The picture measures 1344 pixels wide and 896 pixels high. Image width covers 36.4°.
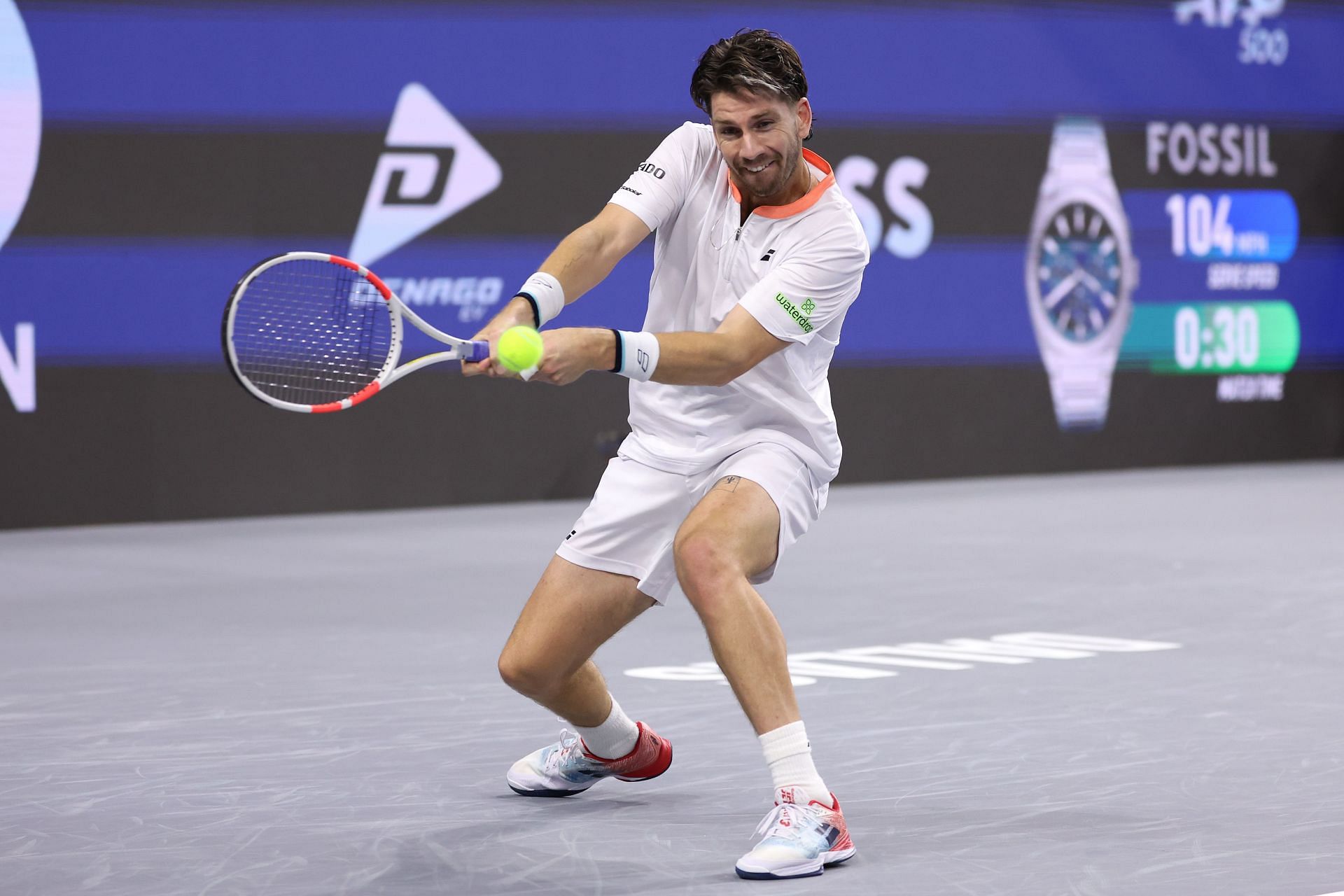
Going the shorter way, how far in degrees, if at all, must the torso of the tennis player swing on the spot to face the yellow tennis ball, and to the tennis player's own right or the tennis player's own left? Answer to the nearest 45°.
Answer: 0° — they already face it

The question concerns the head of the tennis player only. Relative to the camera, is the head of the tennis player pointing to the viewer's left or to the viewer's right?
to the viewer's left

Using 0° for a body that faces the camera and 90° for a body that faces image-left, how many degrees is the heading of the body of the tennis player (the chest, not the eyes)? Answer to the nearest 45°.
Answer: approximately 45°
